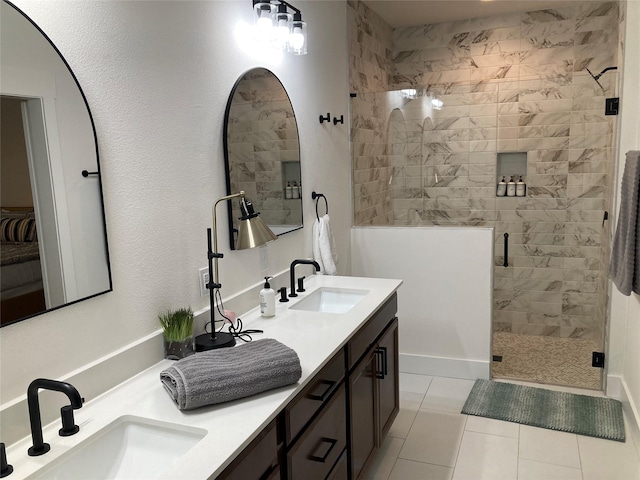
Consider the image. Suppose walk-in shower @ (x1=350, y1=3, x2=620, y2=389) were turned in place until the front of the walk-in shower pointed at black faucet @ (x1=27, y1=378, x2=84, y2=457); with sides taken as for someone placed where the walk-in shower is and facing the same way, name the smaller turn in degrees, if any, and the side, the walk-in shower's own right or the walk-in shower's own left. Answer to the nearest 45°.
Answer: approximately 45° to the walk-in shower's own right

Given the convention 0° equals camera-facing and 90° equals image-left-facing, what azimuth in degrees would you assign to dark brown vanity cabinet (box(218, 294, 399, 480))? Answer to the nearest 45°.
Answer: approximately 315°

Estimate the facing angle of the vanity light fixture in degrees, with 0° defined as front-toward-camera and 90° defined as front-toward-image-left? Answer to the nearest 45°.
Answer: approximately 315°

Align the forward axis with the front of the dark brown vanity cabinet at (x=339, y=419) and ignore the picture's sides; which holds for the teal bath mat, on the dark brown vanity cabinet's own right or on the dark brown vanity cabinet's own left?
on the dark brown vanity cabinet's own left

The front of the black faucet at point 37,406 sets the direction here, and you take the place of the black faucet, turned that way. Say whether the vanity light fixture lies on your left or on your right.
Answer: on your left

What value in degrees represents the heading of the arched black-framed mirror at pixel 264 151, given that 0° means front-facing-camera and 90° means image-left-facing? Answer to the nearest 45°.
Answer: approximately 315°

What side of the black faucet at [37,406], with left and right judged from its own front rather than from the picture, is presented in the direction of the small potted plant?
left

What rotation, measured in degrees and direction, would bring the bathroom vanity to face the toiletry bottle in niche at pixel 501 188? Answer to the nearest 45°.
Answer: approximately 90° to its left

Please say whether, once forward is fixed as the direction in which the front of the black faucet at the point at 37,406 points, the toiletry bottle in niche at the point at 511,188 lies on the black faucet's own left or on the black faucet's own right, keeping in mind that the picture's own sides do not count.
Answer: on the black faucet's own left
